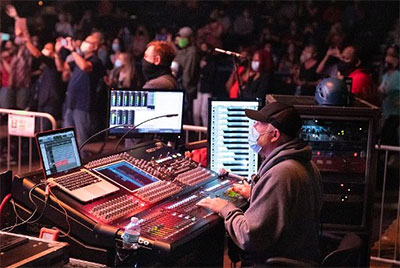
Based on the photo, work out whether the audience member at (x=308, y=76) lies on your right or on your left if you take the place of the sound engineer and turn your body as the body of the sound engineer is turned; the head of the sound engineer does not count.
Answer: on your right

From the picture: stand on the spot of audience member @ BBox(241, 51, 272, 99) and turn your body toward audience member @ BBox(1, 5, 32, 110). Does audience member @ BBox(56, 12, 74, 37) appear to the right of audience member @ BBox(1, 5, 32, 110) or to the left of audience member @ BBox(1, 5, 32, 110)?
right

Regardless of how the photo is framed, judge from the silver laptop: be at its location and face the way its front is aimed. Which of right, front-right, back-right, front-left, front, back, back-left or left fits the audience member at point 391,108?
left

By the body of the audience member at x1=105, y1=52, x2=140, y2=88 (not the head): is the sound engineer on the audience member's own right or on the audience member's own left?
on the audience member's own left

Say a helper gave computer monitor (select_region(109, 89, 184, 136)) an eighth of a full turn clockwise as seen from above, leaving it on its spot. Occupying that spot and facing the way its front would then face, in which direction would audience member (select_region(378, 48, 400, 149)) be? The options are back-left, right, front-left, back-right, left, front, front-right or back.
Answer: back

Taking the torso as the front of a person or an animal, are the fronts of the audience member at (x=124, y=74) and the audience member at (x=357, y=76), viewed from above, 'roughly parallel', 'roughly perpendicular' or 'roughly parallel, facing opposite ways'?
roughly parallel

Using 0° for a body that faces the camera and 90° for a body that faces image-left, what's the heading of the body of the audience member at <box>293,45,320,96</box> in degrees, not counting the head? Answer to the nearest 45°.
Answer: approximately 45°

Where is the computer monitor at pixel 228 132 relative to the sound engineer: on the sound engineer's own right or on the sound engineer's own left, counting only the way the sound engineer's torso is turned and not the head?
on the sound engineer's own right

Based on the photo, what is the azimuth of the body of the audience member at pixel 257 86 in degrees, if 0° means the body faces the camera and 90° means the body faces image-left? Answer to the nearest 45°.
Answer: approximately 45°

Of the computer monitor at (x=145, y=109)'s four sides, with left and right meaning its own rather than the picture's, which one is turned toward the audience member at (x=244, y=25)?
back

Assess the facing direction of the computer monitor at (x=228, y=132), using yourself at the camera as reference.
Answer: facing the viewer

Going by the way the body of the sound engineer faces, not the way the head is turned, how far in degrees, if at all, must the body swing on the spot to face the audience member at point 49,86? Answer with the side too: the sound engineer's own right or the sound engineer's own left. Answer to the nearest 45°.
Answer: approximately 45° to the sound engineer's own right

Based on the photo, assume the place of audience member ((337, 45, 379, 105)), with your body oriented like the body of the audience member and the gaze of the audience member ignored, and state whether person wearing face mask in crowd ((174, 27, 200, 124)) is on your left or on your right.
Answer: on your right

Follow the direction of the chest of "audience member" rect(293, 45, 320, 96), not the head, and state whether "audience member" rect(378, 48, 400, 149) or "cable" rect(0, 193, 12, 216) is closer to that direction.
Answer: the cable

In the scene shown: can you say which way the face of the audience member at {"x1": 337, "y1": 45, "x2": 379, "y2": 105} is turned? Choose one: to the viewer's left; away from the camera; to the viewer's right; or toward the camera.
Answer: toward the camera

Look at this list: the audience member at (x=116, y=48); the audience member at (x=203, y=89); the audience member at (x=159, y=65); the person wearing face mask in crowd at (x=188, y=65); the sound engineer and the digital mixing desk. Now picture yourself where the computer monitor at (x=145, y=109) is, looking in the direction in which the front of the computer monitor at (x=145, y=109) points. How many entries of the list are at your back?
4
